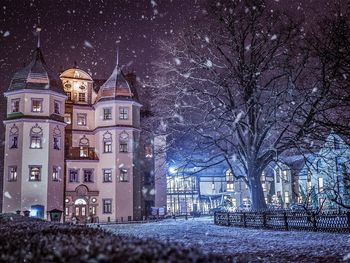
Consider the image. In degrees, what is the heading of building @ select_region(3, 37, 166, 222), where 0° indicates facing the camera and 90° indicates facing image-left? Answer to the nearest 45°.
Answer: approximately 0°

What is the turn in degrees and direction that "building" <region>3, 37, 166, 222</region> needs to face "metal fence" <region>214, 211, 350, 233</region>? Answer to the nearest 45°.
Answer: approximately 45° to its left
